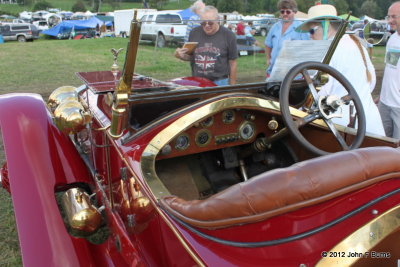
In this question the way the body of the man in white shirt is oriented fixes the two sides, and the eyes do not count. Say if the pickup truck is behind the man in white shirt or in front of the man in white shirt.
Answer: behind

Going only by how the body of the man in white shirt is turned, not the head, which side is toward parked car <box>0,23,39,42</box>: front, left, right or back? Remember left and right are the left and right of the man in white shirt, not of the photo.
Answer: right

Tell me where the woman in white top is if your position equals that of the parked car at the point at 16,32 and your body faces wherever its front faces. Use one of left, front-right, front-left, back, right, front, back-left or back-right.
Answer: back-left

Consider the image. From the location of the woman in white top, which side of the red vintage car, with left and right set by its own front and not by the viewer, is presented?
right

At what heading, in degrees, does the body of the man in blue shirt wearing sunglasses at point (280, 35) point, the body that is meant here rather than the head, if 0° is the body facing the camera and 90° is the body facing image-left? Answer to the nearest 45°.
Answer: approximately 0°

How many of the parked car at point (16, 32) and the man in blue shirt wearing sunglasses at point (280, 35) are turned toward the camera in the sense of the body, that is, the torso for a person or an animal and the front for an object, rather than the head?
1

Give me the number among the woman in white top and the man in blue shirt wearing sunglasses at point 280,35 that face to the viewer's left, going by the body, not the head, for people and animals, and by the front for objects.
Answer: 1

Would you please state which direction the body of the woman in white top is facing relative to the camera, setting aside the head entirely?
to the viewer's left
